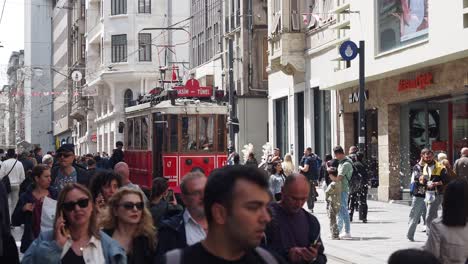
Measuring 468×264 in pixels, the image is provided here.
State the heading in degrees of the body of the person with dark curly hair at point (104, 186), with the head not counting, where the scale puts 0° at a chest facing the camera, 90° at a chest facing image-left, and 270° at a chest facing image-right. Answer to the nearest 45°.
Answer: approximately 315°

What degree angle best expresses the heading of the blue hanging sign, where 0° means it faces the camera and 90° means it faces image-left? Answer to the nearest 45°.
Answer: approximately 0°

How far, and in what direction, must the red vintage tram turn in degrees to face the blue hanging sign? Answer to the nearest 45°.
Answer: approximately 45° to its left

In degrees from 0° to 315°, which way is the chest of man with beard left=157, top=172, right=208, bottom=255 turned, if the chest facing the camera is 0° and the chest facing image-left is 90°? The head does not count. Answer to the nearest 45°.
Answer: approximately 315°

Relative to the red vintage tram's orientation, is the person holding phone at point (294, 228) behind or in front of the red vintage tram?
in front

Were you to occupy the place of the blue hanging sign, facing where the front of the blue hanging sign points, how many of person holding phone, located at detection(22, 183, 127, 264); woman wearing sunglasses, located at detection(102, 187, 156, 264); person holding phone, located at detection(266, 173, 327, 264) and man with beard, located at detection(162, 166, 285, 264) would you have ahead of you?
4

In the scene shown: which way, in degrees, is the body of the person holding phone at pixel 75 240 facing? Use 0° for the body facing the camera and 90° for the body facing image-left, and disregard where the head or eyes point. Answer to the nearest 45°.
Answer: approximately 0°

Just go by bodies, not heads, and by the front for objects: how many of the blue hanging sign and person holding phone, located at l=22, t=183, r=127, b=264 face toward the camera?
2

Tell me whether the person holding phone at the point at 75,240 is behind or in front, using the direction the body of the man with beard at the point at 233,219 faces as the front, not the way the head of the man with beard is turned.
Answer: behind
